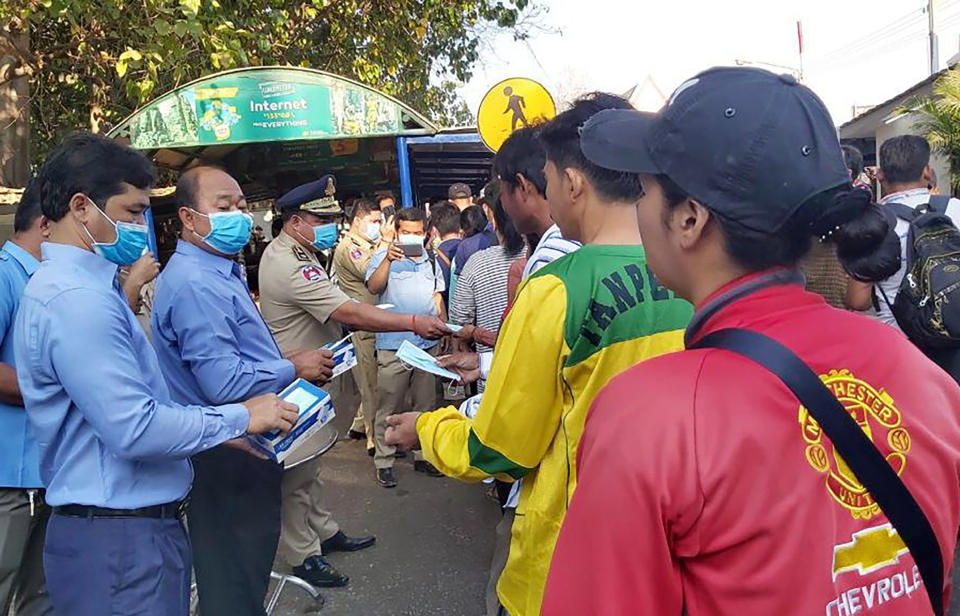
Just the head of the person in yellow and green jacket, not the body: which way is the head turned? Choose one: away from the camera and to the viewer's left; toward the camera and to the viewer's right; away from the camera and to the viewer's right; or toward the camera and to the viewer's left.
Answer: away from the camera and to the viewer's left

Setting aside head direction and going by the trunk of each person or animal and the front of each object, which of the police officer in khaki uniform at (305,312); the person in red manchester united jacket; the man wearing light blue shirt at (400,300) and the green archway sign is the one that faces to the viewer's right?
the police officer in khaki uniform

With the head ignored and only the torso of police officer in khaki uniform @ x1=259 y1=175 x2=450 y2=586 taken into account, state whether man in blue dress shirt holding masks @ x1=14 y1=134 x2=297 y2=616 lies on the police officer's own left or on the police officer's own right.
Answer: on the police officer's own right

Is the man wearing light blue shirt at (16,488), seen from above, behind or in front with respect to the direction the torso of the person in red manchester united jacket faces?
in front

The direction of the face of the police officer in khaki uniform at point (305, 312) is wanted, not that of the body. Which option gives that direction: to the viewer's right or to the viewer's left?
to the viewer's right

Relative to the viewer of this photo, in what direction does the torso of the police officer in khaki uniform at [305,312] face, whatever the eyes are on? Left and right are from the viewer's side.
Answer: facing to the right of the viewer

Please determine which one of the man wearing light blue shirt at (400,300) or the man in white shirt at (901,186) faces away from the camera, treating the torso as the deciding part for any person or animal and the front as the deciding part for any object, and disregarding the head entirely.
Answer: the man in white shirt

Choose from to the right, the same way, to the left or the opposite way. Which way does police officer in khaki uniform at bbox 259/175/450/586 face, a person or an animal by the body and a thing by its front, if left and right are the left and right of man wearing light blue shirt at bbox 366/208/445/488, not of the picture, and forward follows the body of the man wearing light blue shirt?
to the left

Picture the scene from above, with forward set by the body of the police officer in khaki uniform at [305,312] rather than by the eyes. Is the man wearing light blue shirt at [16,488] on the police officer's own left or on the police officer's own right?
on the police officer's own right

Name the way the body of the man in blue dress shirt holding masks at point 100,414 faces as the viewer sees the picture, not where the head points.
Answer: to the viewer's right

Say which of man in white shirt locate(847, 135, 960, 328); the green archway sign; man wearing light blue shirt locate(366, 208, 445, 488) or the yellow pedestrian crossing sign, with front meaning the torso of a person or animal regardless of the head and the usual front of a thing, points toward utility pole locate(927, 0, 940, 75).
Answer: the man in white shirt

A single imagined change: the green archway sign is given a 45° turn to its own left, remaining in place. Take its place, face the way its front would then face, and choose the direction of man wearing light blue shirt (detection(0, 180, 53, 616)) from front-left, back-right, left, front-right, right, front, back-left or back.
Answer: front-right

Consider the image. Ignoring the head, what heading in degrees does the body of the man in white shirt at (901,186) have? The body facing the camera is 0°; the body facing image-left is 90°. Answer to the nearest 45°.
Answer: approximately 180°

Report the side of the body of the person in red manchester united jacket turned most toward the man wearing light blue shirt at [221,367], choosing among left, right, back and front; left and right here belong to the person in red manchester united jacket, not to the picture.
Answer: front

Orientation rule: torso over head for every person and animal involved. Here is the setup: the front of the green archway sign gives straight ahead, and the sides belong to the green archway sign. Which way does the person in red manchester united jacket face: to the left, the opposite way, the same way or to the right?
the opposite way

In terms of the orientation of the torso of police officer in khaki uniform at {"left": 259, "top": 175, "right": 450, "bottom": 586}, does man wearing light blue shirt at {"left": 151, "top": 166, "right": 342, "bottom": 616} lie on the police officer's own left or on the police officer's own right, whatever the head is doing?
on the police officer's own right

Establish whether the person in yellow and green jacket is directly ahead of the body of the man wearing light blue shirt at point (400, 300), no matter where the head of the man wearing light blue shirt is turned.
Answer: yes
